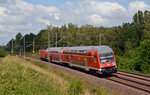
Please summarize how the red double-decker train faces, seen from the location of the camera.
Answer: facing the viewer and to the right of the viewer
